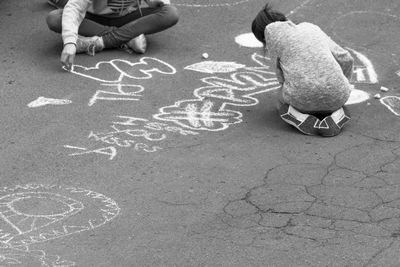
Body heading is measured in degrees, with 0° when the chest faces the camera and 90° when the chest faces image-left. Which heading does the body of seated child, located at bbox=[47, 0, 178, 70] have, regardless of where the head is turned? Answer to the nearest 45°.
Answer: approximately 0°

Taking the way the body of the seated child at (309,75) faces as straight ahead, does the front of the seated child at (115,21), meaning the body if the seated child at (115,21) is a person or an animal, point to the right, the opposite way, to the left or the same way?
the opposite way

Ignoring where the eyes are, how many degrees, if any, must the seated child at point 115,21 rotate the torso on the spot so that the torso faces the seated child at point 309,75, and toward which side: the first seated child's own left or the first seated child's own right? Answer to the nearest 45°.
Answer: approximately 45° to the first seated child's own left

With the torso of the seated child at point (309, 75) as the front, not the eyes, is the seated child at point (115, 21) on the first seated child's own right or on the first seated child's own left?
on the first seated child's own left

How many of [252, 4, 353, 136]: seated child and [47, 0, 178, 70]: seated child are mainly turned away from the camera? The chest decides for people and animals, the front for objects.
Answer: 1

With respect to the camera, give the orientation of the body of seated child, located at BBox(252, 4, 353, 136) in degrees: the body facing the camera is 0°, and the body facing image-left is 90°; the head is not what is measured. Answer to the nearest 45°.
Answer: approximately 180°
